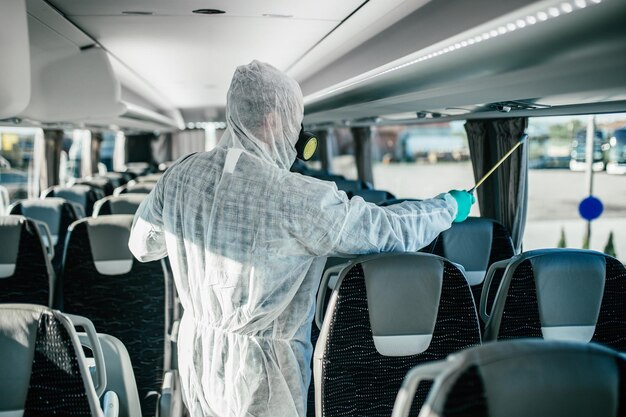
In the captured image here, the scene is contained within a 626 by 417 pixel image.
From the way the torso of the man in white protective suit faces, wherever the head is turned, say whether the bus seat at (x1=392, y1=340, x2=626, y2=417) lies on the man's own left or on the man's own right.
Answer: on the man's own right

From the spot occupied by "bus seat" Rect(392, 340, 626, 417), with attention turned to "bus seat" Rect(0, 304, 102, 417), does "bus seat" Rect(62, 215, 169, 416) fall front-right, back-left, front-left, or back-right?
front-right

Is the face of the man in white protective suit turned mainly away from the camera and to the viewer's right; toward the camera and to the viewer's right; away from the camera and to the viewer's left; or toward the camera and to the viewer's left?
away from the camera and to the viewer's right

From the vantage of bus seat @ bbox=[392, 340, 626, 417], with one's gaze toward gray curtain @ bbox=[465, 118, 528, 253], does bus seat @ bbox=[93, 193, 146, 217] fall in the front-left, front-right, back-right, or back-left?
front-left

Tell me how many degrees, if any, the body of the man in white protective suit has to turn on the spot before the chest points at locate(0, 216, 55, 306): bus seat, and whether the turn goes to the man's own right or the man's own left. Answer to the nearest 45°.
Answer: approximately 90° to the man's own left
